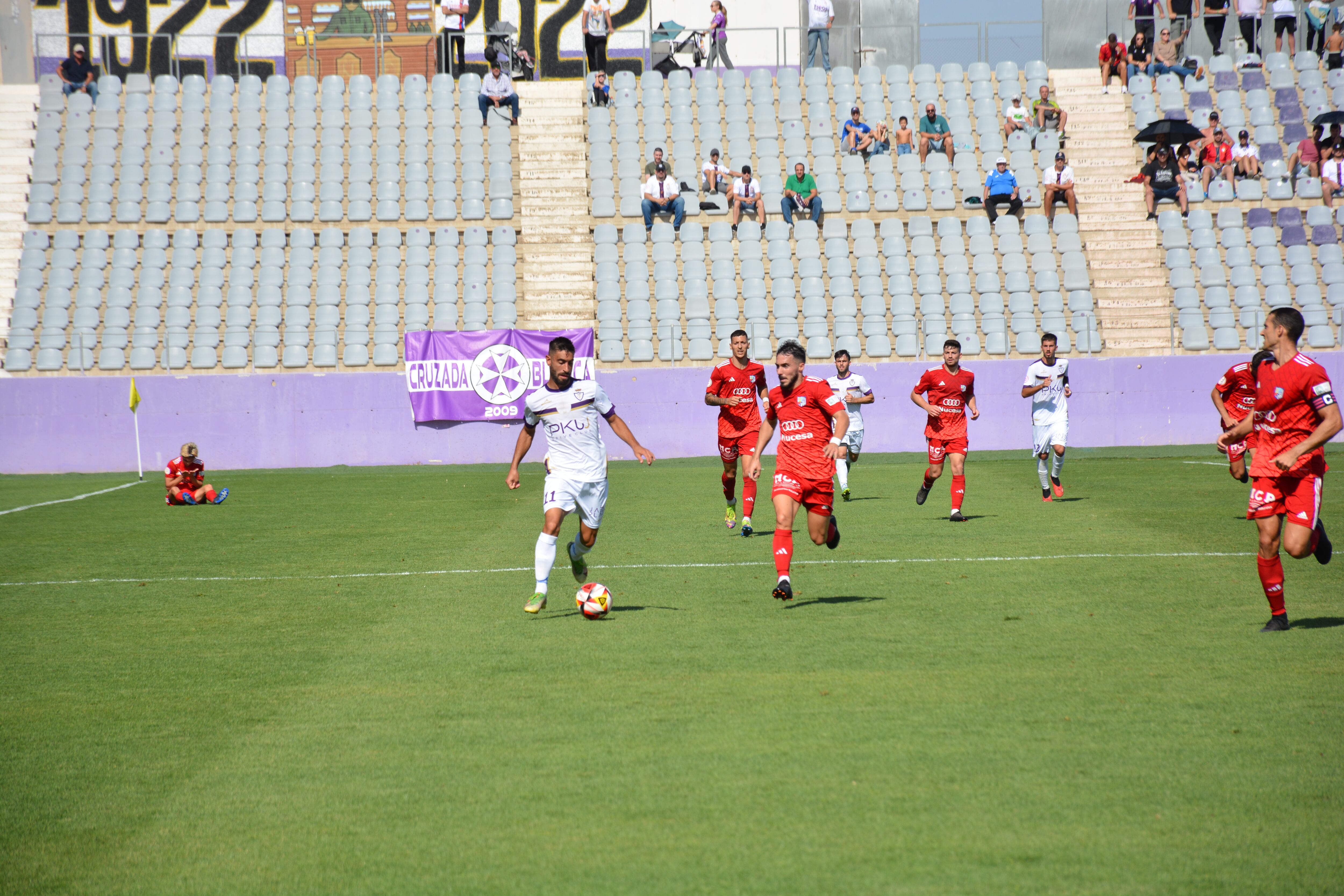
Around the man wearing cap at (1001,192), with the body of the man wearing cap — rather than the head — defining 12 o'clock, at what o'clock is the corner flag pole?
The corner flag pole is roughly at 2 o'clock from the man wearing cap.

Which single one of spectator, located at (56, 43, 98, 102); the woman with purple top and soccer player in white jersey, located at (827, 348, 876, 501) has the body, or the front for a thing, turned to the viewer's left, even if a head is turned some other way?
the woman with purple top

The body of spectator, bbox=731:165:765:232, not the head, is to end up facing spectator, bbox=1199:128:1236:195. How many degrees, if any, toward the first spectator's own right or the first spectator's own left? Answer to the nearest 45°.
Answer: approximately 90° to the first spectator's own left

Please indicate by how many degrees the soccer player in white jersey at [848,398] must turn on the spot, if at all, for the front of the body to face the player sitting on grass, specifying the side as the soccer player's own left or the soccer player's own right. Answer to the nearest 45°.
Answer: approximately 90° to the soccer player's own right

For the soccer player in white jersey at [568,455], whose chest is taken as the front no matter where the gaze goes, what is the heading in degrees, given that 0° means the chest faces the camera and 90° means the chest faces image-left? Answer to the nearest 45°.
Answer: approximately 0°

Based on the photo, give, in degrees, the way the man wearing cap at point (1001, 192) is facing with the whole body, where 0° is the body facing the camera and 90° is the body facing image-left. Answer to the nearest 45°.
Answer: approximately 0°

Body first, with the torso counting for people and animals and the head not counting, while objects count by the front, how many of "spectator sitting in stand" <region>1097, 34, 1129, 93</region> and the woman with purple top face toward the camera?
1

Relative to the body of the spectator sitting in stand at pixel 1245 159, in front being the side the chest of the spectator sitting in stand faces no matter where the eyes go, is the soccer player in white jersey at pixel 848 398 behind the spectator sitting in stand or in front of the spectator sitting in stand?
in front

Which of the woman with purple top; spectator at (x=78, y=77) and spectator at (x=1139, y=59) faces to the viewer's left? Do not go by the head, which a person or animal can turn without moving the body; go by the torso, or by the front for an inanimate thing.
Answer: the woman with purple top

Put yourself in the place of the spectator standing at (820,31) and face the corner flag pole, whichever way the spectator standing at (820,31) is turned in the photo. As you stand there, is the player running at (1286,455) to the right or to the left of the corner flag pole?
left

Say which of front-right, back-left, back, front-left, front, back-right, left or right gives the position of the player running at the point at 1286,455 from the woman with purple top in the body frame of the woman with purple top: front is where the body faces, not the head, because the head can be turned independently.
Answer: left

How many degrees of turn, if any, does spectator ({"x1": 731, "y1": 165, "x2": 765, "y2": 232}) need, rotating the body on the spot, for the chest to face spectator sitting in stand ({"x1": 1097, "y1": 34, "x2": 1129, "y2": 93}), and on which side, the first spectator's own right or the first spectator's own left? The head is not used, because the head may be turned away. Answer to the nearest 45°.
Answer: approximately 135° to the first spectator's own left

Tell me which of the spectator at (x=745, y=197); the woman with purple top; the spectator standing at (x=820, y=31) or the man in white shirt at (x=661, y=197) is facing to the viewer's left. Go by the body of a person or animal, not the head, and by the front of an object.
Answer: the woman with purple top
